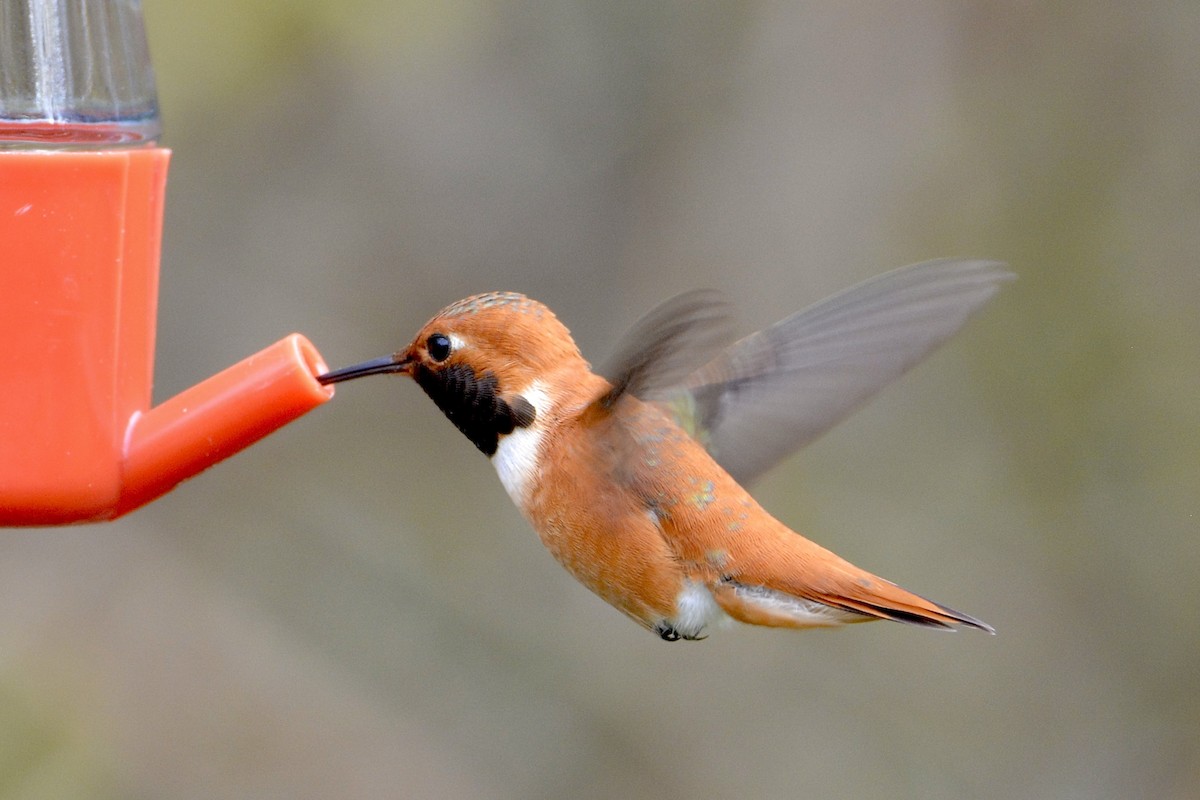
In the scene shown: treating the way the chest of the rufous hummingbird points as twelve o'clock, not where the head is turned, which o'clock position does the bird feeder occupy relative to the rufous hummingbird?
The bird feeder is roughly at 11 o'clock from the rufous hummingbird.

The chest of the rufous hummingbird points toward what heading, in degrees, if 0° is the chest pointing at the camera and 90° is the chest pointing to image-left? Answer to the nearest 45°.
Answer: approximately 90°
